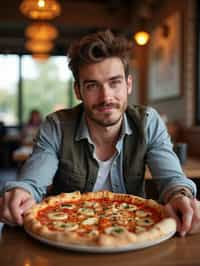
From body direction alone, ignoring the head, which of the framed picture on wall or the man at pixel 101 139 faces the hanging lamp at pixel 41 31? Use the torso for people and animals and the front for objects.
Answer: the framed picture on wall

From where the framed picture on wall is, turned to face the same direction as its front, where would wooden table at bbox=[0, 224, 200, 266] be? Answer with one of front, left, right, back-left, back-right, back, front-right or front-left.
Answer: front-left

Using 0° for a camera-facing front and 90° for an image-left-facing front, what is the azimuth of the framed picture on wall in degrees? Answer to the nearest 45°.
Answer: approximately 45°

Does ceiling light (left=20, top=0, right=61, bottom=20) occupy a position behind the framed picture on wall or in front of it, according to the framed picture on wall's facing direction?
in front

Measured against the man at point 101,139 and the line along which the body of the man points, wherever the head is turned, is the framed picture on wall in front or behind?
behind

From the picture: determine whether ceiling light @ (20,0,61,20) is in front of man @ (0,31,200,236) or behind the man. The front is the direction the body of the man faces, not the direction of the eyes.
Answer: behind

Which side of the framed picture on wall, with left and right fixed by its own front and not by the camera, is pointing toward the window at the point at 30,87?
right

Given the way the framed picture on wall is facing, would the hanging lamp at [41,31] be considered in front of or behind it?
in front

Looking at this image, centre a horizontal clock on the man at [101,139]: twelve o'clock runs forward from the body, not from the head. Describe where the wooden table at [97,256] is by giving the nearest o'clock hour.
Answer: The wooden table is roughly at 12 o'clock from the man.

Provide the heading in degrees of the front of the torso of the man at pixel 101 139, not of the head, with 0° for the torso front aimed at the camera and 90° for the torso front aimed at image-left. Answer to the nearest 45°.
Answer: approximately 0°

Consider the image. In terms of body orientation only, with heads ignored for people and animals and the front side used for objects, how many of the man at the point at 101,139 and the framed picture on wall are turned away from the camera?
0
